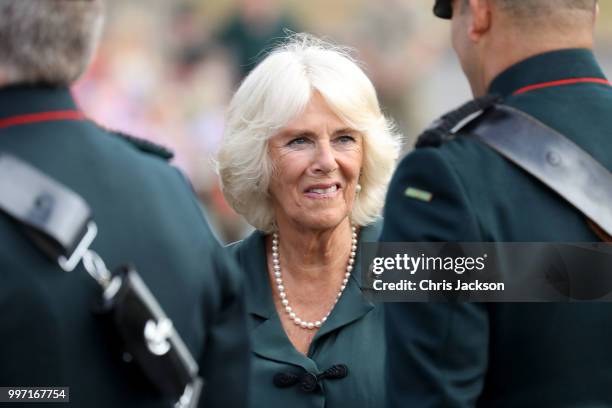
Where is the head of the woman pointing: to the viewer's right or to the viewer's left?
to the viewer's right

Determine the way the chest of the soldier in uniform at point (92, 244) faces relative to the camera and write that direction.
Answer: away from the camera

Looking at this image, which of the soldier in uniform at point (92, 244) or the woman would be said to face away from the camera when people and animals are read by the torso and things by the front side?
the soldier in uniform

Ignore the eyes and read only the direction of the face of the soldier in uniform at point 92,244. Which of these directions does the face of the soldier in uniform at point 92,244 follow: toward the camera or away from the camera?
away from the camera

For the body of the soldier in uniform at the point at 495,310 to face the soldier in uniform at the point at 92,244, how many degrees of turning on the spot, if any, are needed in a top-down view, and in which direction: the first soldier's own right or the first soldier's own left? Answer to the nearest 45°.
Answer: approximately 45° to the first soldier's own left

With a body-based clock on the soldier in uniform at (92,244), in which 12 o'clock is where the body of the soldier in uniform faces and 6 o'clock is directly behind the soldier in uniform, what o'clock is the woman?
The woman is roughly at 1 o'clock from the soldier in uniform.

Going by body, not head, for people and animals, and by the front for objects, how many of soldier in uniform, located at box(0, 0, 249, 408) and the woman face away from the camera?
1

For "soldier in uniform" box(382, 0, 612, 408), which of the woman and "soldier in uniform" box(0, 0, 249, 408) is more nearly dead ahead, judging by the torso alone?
the woman

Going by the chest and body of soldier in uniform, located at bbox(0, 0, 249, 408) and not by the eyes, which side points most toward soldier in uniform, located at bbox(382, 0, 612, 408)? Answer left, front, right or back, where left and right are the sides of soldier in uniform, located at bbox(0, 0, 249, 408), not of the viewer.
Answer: right

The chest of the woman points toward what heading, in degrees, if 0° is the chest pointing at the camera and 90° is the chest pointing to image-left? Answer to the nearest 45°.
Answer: approximately 0°

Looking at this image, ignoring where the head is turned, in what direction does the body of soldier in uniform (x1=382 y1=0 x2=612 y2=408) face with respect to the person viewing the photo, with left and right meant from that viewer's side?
facing away from the viewer and to the left of the viewer

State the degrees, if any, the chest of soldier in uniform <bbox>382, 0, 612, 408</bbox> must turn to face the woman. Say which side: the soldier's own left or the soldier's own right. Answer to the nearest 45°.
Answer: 0° — they already face them

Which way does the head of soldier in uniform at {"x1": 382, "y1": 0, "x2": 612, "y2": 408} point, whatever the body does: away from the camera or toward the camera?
away from the camera
